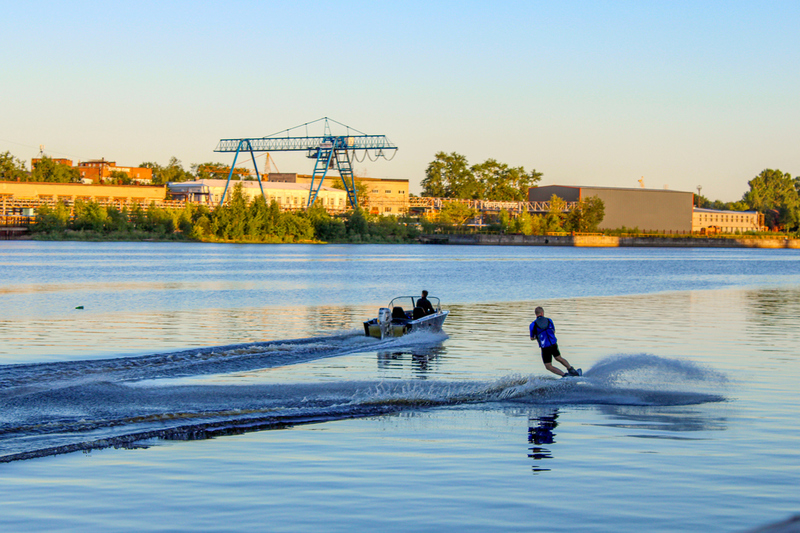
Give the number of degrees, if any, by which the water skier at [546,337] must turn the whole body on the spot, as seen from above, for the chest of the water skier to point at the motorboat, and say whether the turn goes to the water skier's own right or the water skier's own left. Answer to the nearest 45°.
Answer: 0° — they already face it

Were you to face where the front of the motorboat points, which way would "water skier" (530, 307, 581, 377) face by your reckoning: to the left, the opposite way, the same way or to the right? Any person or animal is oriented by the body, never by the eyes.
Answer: to the left

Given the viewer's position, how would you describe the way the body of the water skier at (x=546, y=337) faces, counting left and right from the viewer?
facing away from the viewer and to the left of the viewer

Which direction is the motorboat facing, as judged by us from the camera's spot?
facing away from the viewer and to the right of the viewer

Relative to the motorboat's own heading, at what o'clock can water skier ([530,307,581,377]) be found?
The water skier is roughly at 4 o'clock from the motorboat.
